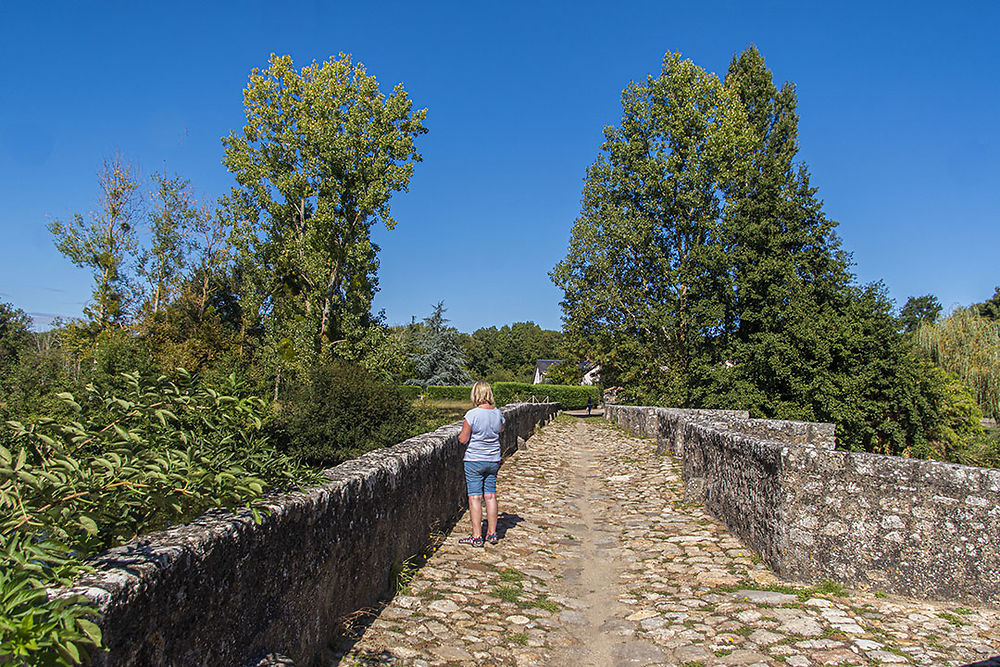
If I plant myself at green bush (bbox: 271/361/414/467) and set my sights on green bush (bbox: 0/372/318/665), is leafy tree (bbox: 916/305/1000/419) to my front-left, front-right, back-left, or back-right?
back-left

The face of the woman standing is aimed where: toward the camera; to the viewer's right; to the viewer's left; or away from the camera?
away from the camera

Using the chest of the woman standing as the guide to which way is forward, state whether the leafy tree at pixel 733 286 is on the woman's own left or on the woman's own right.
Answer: on the woman's own right

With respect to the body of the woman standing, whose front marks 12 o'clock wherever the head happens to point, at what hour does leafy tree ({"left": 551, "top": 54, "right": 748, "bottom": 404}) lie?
The leafy tree is roughly at 2 o'clock from the woman standing.

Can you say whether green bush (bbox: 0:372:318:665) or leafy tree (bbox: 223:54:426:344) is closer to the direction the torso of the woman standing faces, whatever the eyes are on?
the leafy tree

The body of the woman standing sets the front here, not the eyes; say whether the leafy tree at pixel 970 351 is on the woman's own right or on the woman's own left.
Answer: on the woman's own right

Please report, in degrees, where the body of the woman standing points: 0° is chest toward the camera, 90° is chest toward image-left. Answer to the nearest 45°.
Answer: approximately 135°

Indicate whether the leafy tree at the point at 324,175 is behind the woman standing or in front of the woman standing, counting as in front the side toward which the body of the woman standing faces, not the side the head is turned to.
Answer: in front

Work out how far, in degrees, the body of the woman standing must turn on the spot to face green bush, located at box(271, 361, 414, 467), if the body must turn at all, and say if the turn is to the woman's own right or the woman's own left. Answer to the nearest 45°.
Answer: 0° — they already face it
